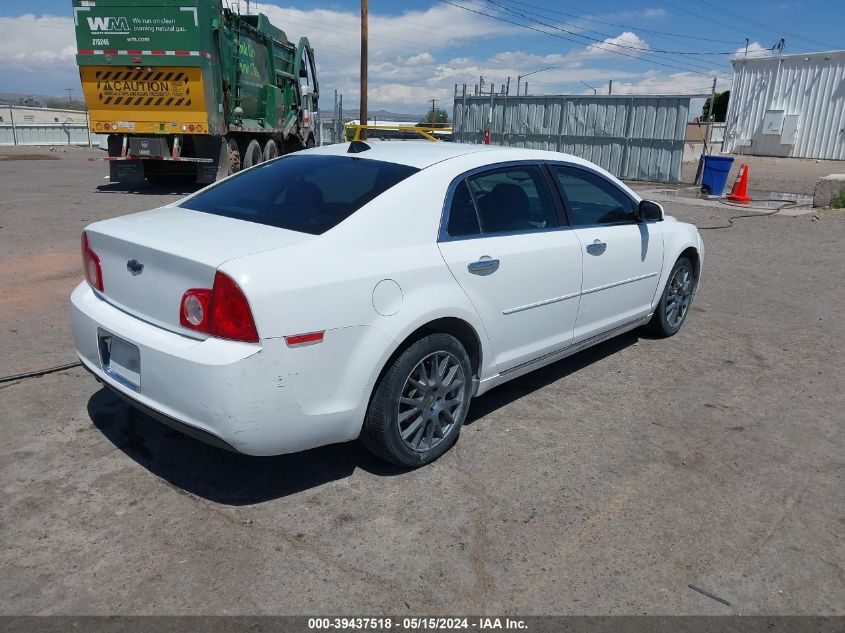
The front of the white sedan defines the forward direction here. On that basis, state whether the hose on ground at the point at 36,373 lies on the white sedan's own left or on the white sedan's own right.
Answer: on the white sedan's own left

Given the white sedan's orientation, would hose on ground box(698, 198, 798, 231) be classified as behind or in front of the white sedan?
in front

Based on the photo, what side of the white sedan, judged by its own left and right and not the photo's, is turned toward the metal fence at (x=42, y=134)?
left

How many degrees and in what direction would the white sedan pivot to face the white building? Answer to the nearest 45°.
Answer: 0° — it already faces it

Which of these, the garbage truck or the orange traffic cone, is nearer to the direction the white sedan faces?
the orange traffic cone

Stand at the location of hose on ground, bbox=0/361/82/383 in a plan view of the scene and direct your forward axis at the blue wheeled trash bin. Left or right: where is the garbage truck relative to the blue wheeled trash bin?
left

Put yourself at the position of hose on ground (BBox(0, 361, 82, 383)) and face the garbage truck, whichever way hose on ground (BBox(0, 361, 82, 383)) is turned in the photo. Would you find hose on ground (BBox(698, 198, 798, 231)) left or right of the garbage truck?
right

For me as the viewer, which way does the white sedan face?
facing away from the viewer and to the right of the viewer

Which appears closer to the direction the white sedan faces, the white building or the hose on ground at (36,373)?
the white building

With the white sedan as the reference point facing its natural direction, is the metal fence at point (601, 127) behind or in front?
in front

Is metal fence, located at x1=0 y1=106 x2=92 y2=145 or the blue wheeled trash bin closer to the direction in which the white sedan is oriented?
the blue wheeled trash bin

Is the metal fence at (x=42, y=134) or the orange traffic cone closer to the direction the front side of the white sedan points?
the orange traffic cone

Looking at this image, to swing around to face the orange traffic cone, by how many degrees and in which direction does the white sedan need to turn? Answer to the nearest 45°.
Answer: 0° — it already faces it

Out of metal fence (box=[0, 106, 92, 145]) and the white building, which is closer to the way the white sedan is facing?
the white building
